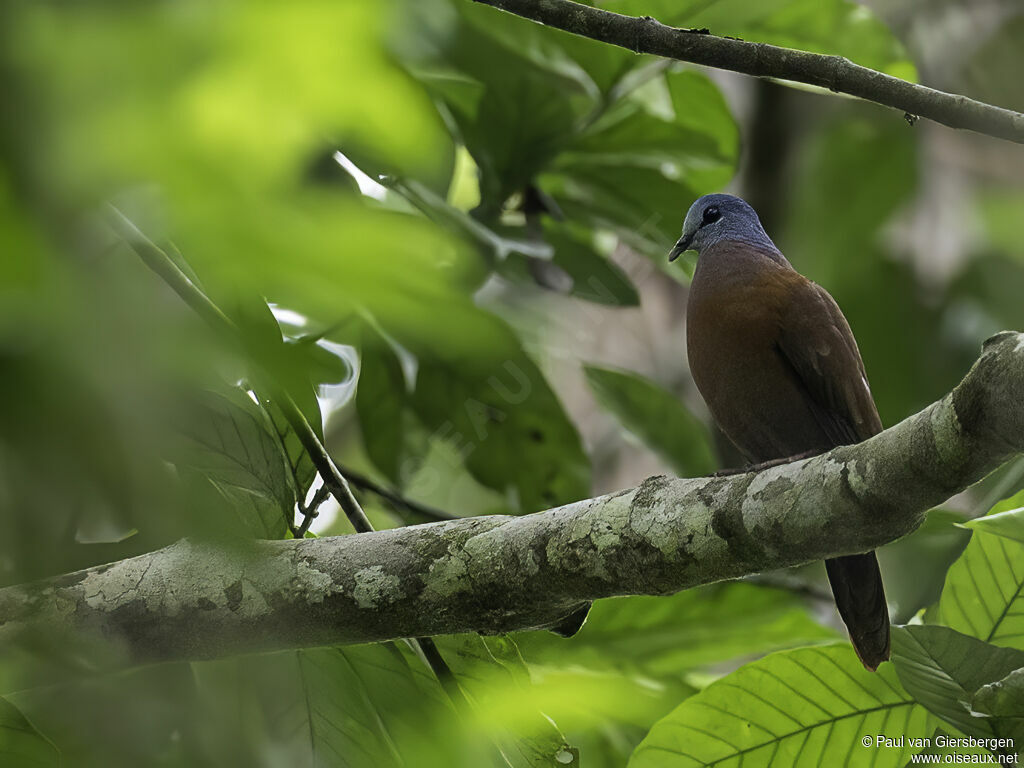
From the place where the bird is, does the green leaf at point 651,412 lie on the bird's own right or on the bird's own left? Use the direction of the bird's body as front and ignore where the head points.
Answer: on the bird's own right

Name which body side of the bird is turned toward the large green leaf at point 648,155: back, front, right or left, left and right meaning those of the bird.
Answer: right

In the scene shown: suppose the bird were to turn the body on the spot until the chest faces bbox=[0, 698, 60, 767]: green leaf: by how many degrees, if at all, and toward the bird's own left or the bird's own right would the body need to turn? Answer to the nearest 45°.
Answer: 0° — it already faces it

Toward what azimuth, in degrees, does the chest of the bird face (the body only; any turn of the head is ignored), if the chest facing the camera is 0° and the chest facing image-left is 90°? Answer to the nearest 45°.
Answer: approximately 45°
